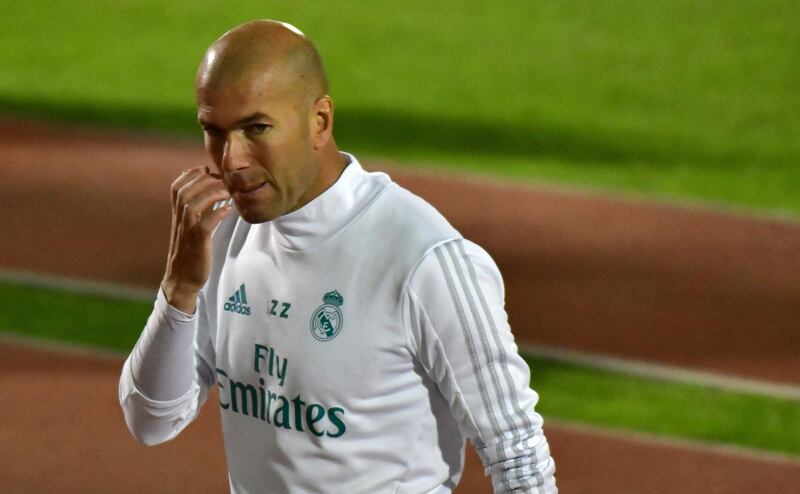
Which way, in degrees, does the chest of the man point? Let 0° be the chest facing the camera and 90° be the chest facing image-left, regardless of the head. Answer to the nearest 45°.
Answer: approximately 45°
